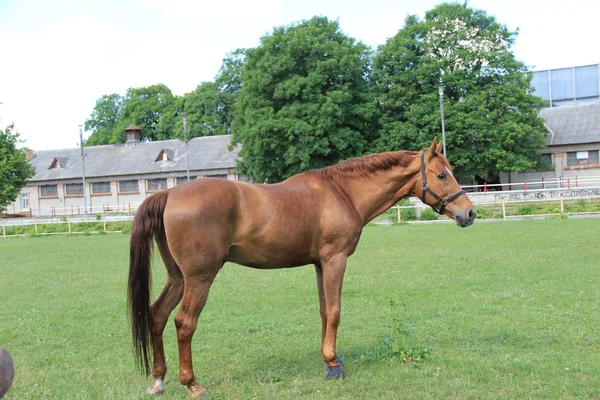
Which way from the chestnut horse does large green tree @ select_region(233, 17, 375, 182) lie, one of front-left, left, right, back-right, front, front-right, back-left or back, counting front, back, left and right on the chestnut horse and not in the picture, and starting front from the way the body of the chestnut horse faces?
left

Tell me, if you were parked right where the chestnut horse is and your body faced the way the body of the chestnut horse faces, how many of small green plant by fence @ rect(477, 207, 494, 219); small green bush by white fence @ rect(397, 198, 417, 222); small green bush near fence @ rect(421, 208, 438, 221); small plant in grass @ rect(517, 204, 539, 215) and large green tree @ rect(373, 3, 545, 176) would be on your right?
0

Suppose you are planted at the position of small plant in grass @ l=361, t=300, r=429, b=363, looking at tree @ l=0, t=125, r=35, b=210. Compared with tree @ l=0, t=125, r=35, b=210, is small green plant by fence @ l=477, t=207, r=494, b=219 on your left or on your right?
right

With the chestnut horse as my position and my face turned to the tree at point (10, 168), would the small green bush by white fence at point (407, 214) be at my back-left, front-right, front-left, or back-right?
front-right

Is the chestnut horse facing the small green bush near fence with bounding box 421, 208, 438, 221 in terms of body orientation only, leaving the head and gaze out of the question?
no

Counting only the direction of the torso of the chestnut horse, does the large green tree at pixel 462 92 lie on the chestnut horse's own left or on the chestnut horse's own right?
on the chestnut horse's own left

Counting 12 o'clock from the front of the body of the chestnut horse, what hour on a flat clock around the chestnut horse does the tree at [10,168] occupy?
The tree is roughly at 8 o'clock from the chestnut horse.

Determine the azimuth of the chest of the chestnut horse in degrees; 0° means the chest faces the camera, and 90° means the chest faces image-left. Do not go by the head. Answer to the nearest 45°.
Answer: approximately 270°

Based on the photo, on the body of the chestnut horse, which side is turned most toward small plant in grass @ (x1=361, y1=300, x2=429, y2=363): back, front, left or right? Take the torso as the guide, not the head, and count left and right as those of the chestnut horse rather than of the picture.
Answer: front

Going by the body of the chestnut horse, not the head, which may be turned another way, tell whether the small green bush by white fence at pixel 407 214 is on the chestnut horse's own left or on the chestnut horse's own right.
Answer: on the chestnut horse's own left

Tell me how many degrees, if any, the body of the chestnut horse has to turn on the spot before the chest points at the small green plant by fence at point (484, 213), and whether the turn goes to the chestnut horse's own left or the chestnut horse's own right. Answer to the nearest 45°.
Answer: approximately 45° to the chestnut horse's own left

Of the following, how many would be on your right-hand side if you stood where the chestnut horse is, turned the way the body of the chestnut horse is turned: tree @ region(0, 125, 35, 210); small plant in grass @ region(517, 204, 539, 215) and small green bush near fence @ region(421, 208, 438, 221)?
0

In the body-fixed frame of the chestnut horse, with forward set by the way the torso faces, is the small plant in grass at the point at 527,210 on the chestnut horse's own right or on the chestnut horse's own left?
on the chestnut horse's own left
